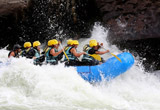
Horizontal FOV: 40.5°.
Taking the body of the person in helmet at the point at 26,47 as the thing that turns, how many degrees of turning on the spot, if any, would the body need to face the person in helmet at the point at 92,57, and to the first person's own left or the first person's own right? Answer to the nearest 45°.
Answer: approximately 45° to the first person's own right

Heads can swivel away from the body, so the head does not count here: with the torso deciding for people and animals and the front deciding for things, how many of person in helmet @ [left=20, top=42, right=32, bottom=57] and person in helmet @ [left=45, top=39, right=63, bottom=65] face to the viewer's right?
2

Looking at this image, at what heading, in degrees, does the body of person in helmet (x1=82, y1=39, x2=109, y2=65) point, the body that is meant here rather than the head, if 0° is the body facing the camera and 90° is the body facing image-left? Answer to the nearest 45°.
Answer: approximately 270°

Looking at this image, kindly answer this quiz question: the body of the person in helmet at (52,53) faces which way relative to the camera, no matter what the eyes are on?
to the viewer's right

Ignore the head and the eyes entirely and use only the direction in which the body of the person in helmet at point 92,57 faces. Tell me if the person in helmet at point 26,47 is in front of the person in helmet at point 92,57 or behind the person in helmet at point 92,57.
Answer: behind
